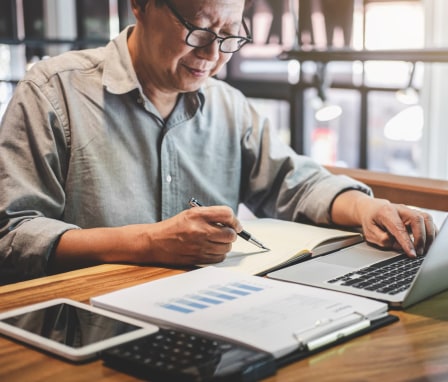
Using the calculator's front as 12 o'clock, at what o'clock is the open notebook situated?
The open notebook is roughly at 2 o'clock from the calculator.

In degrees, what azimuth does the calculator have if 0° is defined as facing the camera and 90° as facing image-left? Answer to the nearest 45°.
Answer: approximately 135°

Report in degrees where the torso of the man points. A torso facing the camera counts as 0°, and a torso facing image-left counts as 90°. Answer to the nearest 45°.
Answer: approximately 315°

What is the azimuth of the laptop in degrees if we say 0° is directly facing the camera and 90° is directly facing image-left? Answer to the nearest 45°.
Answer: approximately 135°
